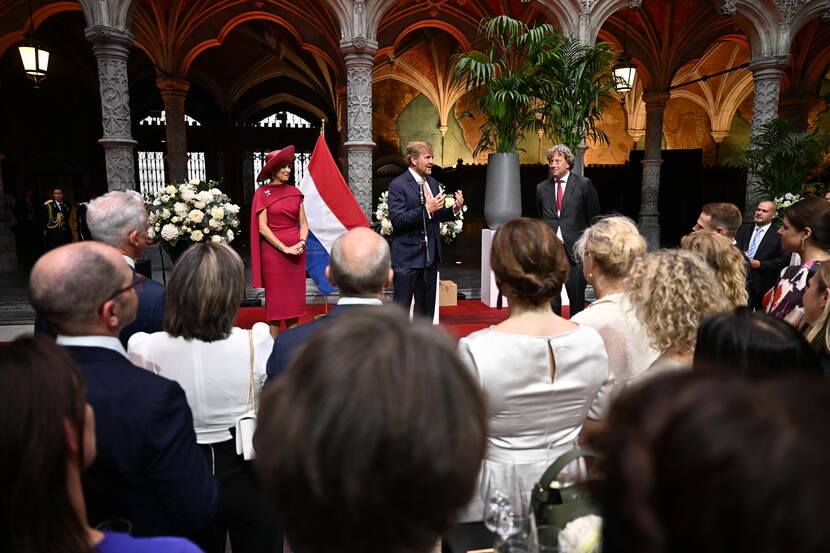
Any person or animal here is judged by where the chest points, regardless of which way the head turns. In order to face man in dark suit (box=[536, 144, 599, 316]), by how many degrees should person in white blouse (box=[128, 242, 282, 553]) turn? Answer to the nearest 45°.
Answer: approximately 45° to their right

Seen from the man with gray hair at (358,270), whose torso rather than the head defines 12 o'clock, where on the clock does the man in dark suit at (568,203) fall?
The man in dark suit is roughly at 1 o'clock from the man with gray hair.

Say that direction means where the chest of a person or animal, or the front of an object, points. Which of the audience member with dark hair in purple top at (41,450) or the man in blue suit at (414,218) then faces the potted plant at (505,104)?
the audience member with dark hair in purple top

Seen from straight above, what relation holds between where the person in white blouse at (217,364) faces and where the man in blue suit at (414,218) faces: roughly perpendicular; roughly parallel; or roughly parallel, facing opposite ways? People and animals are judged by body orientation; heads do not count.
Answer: roughly parallel, facing opposite ways

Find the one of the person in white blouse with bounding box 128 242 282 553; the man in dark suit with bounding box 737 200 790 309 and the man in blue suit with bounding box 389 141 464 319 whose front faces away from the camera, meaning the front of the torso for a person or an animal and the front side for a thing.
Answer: the person in white blouse

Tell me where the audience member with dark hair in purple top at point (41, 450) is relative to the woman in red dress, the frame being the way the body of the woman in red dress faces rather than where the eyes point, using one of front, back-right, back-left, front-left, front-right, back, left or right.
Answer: front-right

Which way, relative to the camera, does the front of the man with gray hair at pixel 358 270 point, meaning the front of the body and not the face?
away from the camera

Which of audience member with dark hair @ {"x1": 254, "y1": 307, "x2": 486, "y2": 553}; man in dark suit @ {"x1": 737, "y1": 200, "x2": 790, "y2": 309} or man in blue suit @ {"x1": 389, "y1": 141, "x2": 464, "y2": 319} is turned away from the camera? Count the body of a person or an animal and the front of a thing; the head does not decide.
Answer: the audience member with dark hair

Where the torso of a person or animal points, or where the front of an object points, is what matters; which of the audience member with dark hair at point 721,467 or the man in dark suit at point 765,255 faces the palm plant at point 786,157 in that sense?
the audience member with dark hair

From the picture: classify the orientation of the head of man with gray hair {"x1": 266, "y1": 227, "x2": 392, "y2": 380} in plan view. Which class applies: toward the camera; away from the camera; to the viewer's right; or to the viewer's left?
away from the camera

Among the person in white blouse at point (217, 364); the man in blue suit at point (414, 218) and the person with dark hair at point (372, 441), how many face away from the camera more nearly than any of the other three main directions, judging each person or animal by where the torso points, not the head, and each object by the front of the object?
2

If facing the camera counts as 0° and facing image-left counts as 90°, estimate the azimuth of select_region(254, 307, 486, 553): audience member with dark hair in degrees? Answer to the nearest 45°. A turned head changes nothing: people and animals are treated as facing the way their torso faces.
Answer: approximately 180°

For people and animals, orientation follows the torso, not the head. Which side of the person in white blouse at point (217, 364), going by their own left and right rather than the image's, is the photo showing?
back

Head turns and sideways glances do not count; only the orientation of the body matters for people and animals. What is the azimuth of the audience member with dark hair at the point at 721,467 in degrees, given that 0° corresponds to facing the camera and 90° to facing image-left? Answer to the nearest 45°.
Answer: approximately 180°

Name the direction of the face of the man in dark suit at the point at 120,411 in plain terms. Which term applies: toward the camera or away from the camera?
away from the camera

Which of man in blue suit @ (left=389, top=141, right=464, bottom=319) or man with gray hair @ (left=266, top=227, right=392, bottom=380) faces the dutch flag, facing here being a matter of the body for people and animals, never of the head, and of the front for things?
the man with gray hair

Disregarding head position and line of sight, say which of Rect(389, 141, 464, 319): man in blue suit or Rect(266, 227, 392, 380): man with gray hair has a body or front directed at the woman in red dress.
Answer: the man with gray hair

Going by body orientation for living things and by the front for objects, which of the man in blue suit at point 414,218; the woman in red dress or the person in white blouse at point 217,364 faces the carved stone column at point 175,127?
the person in white blouse

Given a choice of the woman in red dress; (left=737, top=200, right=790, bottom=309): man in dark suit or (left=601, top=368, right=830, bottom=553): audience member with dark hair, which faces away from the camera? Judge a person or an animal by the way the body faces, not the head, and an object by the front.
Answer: the audience member with dark hair

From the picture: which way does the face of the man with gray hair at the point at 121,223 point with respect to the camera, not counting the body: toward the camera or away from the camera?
away from the camera

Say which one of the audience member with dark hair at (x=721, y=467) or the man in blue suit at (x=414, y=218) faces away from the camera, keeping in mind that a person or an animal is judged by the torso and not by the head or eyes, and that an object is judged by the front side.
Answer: the audience member with dark hair
